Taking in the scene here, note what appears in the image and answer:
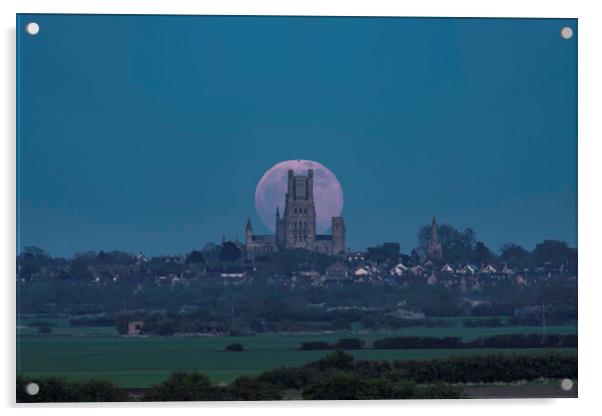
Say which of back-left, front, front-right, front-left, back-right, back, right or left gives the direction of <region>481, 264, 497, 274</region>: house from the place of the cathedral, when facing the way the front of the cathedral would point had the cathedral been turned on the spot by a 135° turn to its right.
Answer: back-right

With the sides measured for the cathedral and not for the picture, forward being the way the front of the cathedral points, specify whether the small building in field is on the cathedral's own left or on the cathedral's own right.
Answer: on the cathedral's own right

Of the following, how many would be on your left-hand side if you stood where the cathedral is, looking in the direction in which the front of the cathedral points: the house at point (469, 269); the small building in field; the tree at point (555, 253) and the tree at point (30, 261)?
2

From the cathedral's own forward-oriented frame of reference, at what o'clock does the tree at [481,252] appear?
The tree is roughly at 9 o'clock from the cathedral.

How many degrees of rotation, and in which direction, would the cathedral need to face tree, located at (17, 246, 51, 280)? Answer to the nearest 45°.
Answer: approximately 90° to its right

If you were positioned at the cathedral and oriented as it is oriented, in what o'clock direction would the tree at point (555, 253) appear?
The tree is roughly at 9 o'clock from the cathedral.

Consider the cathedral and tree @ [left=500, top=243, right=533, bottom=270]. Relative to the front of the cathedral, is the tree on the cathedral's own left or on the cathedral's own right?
on the cathedral's own left

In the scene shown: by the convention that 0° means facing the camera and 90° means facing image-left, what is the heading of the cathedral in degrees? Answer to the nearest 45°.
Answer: approximately 0°
